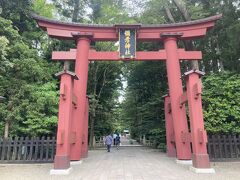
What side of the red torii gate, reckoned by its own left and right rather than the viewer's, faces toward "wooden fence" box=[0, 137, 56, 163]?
right

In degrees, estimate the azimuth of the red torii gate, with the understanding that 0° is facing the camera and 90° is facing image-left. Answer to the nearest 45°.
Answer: approximately 0°
